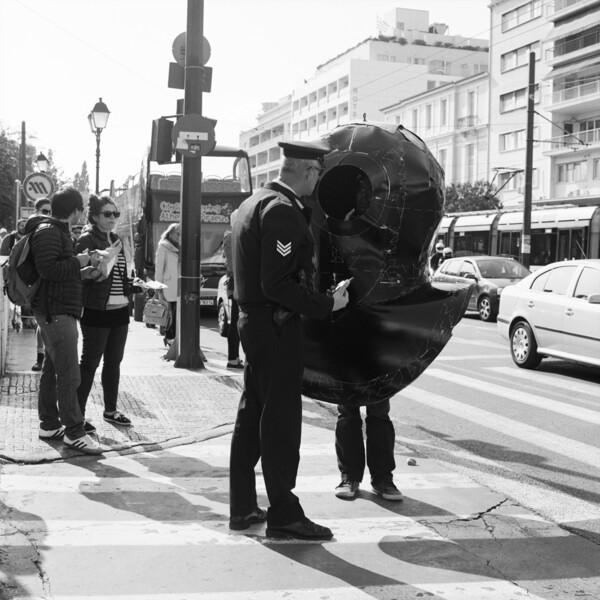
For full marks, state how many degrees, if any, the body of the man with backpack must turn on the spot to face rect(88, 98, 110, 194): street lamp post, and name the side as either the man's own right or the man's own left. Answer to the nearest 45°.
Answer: approximately 90° to the man's own left

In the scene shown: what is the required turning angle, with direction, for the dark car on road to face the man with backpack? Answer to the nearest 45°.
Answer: approximately 45° to its right

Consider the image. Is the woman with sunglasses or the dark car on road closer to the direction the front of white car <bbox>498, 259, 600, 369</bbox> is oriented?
the woman with sunglasses

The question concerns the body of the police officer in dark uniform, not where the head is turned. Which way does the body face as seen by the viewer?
to the viewer's right

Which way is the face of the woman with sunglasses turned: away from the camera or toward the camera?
toward the camera

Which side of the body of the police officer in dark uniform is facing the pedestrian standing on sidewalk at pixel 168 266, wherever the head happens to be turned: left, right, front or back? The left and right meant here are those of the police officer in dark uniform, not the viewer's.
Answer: left

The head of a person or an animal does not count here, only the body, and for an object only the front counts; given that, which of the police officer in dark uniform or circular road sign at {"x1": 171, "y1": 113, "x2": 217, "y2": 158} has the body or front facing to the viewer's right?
the police officer in dark uniform

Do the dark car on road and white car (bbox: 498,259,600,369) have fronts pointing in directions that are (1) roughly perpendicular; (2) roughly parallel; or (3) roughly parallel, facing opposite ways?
roughly parallel

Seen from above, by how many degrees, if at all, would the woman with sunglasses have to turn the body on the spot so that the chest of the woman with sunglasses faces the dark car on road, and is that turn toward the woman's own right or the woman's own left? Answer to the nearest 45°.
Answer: approximately 90° to the woman's own left

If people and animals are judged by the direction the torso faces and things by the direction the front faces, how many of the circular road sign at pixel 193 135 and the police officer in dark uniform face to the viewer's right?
1

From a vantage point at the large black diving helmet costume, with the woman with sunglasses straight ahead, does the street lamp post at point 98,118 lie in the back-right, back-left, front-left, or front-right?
front-right

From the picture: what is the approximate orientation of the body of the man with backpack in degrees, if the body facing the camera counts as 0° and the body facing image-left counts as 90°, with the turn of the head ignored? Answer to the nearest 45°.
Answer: approximately 270°
